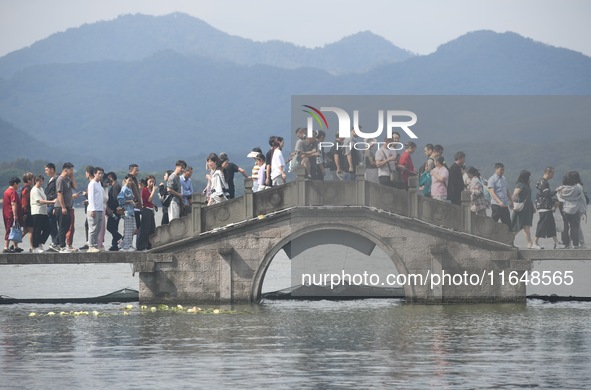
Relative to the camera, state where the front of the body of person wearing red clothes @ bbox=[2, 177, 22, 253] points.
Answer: to the viewer's right

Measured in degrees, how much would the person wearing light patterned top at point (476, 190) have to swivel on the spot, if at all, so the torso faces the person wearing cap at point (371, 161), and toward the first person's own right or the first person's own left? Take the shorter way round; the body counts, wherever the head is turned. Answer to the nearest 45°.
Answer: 0° — they already face them

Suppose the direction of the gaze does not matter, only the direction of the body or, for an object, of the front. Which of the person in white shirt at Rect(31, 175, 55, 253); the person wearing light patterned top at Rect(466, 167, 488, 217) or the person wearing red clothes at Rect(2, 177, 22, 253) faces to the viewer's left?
the person wearing light patterned top at Rect(466, 167, 488, 217)

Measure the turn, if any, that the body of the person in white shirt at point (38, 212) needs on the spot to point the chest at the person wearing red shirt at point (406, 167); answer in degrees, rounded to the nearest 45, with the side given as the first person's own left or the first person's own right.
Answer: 0° — they already face them

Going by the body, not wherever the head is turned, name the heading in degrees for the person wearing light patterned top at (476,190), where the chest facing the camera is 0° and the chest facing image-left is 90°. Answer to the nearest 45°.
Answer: approximately 90°

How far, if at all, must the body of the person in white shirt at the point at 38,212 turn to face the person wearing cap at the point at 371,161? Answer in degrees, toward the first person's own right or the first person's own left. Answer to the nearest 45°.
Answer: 0° — they already face them

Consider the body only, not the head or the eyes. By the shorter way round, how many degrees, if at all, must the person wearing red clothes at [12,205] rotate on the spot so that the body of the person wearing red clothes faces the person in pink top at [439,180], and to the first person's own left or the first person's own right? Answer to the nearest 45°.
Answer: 0° — they already face them

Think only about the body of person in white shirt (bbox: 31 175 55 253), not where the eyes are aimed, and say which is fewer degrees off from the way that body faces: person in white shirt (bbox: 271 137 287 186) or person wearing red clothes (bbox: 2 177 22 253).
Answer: the person in white shirt
